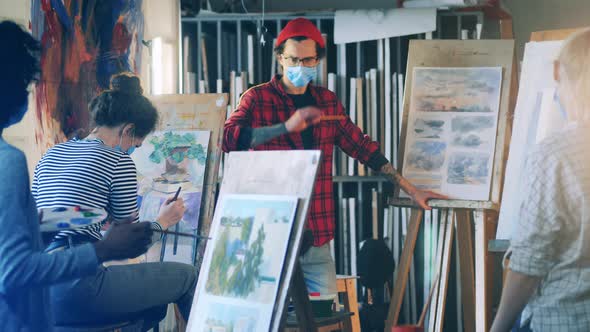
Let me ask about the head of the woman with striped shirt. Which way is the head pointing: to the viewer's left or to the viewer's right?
to the viewer's right

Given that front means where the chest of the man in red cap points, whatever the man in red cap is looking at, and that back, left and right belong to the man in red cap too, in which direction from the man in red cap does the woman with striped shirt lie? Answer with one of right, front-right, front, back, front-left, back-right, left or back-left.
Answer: front-right

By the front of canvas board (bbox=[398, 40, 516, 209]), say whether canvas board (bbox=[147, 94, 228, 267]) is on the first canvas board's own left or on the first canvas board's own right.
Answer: on the first canvas board's own right

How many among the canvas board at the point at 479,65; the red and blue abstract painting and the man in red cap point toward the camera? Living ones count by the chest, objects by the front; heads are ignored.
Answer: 3

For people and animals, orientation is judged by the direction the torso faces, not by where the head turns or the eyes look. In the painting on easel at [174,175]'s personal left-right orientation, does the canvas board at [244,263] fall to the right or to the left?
on its left

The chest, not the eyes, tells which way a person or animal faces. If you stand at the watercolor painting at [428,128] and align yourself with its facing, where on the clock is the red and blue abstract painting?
The red and blue abstract painting is roughly at 2 o'clock from the watercolor painting.

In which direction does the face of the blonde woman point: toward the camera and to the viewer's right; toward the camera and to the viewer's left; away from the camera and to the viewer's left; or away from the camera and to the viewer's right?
away from the camera and to the viewer's left
